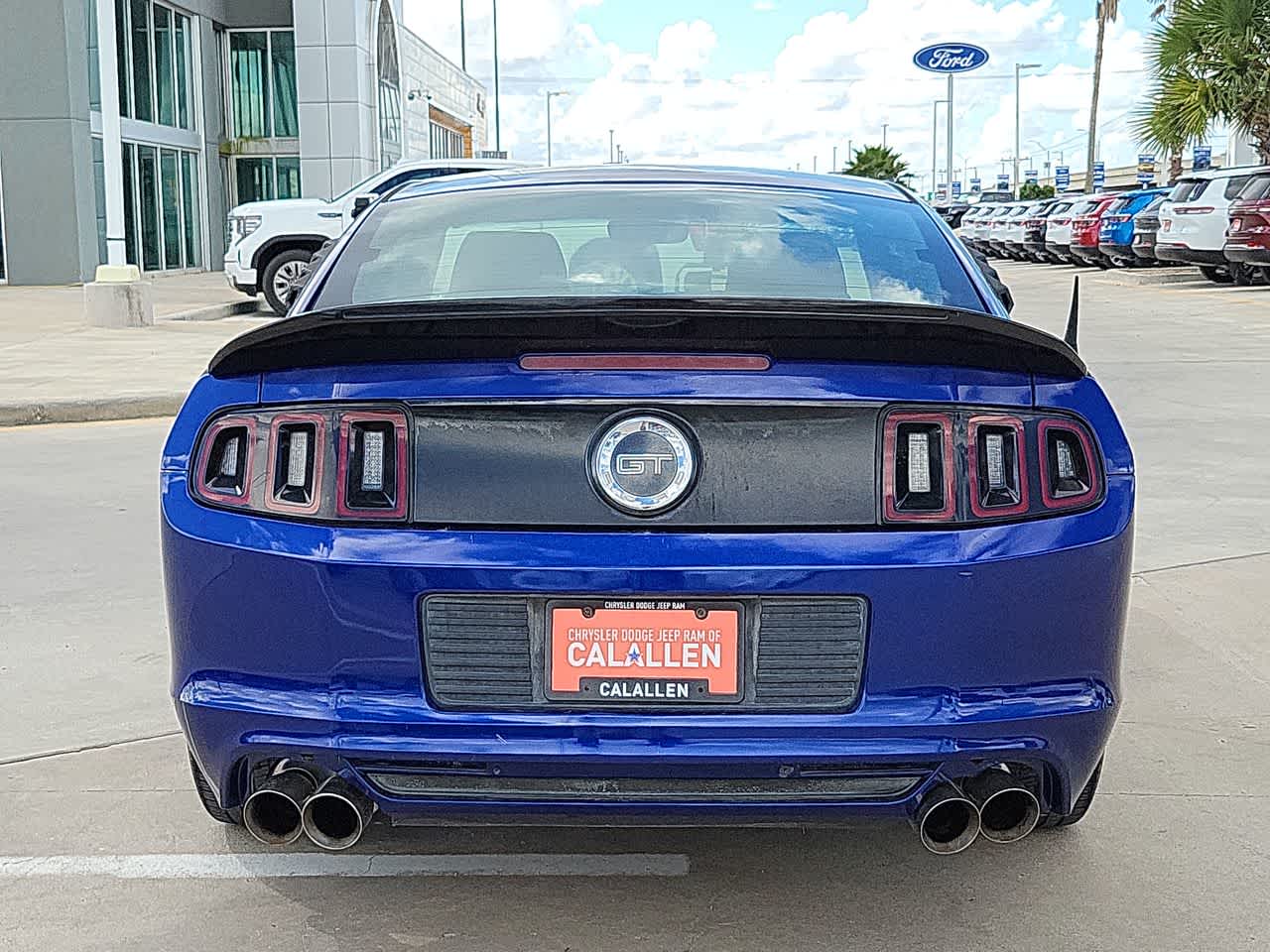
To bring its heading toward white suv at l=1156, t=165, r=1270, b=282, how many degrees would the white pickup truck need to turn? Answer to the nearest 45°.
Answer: approximately 135° to its left

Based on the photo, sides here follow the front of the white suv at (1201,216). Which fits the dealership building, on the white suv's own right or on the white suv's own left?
on the white suv's own left

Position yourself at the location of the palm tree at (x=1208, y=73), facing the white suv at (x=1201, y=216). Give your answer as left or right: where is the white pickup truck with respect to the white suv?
right

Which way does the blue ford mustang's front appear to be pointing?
away from the camera

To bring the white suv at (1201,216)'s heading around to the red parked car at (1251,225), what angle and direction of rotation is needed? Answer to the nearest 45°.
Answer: approximately 90° to its right

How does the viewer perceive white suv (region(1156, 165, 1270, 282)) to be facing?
facing away from the viewer and to the right of the viewer

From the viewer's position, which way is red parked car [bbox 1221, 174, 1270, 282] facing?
facing away from the viewer and to the right of the viewer

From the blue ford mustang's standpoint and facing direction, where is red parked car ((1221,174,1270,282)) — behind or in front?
in front

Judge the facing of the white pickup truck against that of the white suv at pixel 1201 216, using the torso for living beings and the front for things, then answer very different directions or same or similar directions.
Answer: very different directions

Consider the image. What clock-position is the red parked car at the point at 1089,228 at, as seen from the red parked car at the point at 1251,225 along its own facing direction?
the red parked car at the point at 1089,228 is roughly at 10 o'clock from the red parked car at the point at 1251,225.

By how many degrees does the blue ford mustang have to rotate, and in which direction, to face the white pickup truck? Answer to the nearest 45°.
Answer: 0° — it already faces it

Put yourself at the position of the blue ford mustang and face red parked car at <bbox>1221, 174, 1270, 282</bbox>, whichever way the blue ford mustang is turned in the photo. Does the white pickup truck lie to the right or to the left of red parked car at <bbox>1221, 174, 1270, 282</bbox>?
left

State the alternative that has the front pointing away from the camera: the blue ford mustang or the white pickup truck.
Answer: the blue ford mustang

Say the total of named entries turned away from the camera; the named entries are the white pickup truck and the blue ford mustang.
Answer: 1

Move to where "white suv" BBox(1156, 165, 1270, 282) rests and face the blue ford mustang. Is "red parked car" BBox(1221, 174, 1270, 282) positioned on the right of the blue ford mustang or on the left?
left
